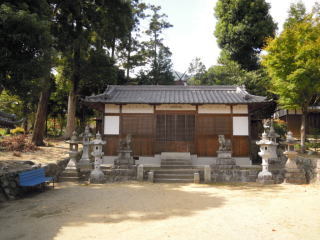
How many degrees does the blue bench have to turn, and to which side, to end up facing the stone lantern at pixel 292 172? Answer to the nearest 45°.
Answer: approximately 45° to its left

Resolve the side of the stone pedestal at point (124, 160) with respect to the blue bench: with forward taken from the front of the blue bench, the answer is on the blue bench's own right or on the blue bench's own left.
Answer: on the blue bench's own left

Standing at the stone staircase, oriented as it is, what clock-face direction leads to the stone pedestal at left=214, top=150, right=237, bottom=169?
The stone pedestal is roughly at 9 o'clock from the stone staircase.

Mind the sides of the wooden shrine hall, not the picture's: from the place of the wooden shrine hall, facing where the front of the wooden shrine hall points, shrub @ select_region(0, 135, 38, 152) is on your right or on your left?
on your right

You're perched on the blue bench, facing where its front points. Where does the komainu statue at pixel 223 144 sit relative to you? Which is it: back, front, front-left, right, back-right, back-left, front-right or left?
front-left

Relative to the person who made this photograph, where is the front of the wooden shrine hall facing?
facing the viewer

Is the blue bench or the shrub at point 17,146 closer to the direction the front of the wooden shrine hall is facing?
the blue bench

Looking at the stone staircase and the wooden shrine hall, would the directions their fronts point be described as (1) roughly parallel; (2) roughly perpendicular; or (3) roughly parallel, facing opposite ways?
roughly parallel

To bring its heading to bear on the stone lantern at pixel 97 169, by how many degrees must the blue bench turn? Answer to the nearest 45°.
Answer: approximately 90° to its left

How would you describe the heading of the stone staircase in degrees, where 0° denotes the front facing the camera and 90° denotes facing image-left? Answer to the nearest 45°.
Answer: approximately 0°

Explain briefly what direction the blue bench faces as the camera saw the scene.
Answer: facing the viewer and to the right of the viewer

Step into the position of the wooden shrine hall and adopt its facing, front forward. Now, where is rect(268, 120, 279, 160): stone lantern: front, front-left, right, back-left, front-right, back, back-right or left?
left
